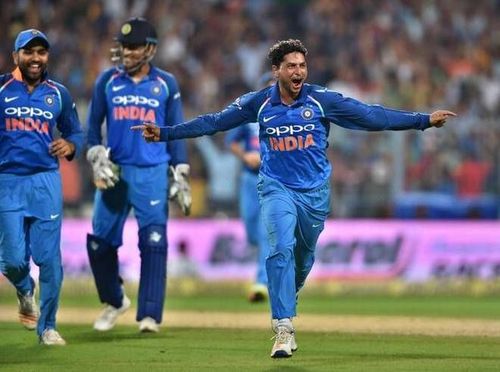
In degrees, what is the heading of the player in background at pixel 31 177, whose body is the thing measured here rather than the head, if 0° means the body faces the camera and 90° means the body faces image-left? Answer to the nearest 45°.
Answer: approximately 0°

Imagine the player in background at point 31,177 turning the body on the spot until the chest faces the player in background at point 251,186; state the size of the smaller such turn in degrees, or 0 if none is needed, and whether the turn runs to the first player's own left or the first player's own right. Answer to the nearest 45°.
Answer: approximately 135° to the first player's own left

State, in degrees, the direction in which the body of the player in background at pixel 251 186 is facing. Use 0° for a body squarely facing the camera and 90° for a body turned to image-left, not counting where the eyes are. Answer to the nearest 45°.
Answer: approximately 0°

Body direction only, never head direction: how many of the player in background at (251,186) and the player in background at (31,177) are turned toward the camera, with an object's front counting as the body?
2
